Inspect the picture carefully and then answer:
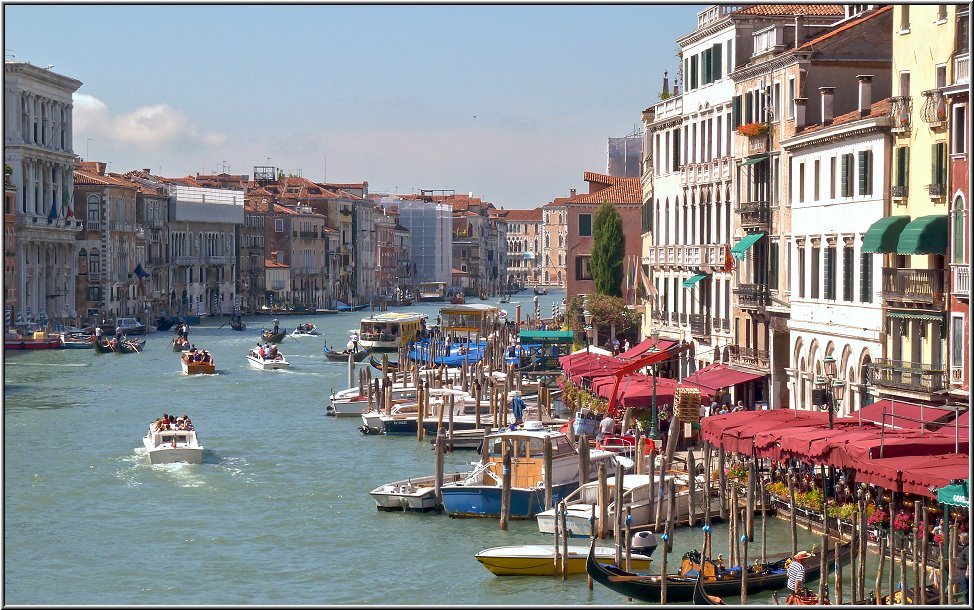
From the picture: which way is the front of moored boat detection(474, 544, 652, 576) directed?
to the viewer's left

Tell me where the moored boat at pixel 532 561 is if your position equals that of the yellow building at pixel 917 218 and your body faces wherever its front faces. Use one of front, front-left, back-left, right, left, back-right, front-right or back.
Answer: front

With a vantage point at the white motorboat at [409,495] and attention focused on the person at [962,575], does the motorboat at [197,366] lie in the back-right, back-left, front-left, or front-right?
back-left

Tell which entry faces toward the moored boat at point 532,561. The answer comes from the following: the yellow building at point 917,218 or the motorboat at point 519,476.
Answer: the yellow building

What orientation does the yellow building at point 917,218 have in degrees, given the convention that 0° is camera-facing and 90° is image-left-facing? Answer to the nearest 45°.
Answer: approximately 45°

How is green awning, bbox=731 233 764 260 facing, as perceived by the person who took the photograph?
facing the viewer and to the left of the viewer

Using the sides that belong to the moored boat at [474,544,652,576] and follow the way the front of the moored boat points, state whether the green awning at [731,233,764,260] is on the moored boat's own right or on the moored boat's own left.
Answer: on the moored boat's own right
